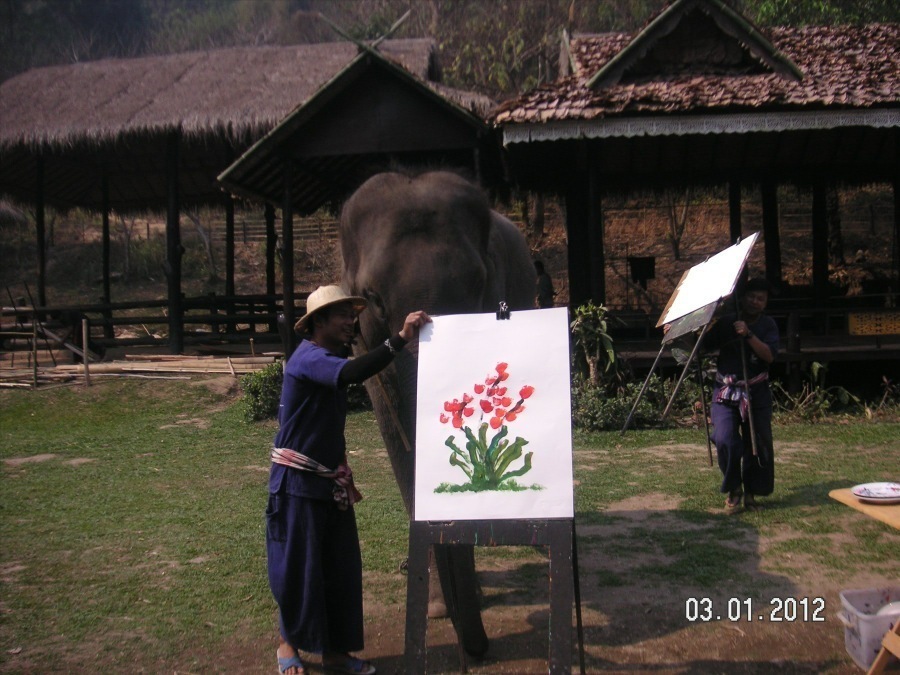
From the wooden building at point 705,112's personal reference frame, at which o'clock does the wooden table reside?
The wooden table is roughly at 12 o'clock from the wooden building.

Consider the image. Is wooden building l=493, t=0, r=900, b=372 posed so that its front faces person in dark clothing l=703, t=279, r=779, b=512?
yes

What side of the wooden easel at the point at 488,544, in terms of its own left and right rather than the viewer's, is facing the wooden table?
left

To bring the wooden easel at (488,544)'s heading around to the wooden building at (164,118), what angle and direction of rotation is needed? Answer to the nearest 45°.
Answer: approximately 135° to its right

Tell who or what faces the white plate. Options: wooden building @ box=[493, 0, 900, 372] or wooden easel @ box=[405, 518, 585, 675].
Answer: the wooden building

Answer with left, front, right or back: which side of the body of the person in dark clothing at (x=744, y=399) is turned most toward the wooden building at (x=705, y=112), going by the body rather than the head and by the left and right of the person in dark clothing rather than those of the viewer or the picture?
back

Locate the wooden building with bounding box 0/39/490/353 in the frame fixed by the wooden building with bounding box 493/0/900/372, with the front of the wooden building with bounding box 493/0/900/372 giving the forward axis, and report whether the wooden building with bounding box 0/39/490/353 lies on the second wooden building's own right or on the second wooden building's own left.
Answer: on the second wooden building's own right

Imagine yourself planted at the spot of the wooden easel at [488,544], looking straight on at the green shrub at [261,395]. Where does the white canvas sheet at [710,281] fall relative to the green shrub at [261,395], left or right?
right

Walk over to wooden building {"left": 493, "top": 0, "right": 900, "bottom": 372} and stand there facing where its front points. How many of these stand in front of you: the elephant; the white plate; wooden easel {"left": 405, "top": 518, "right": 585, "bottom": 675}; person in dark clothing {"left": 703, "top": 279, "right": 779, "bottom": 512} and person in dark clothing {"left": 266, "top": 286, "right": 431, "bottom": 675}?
5

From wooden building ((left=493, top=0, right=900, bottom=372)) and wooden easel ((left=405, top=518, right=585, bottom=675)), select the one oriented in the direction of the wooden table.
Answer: the wooden building
